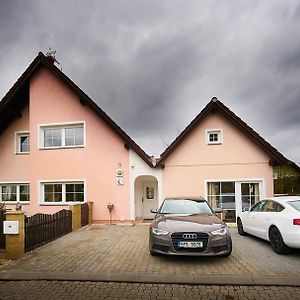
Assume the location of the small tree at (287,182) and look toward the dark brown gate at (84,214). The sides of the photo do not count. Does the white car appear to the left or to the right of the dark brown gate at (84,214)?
left

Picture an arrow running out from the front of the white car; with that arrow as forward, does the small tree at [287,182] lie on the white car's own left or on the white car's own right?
on the white car's own right

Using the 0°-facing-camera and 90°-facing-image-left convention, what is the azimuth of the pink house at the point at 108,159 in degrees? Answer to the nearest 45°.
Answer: approximately 0°

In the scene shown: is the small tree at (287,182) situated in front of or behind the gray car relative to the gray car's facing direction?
behind

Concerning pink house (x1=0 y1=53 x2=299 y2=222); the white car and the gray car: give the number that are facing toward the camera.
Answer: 2

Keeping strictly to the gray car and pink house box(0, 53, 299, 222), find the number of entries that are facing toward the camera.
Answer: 2
